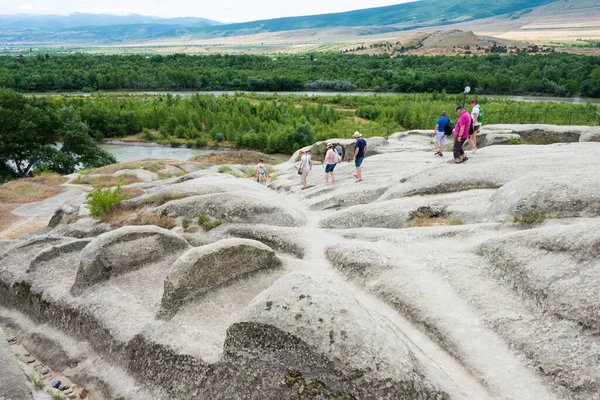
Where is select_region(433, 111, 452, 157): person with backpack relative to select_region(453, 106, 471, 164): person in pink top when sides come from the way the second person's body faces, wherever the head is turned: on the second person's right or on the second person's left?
on the second person's right

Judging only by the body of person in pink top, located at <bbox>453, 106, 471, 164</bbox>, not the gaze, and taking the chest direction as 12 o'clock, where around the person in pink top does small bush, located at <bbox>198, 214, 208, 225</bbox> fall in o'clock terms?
The small bush is roughly at 11 o'clock from the person in pink top.

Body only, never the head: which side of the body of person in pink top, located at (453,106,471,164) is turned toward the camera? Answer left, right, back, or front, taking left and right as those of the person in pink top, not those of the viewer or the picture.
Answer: left

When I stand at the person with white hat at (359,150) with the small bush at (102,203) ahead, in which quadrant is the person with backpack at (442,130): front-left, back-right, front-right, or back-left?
back-right

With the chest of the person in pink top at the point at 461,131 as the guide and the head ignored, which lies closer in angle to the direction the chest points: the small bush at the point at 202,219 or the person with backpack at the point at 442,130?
the small bush

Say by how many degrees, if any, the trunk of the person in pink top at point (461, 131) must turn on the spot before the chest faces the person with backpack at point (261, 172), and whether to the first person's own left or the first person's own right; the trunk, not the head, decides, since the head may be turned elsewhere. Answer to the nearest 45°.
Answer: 0° — they already face them

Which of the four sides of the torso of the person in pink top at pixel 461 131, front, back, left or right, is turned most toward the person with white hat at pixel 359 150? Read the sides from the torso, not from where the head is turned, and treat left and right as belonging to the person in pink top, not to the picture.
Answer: front
